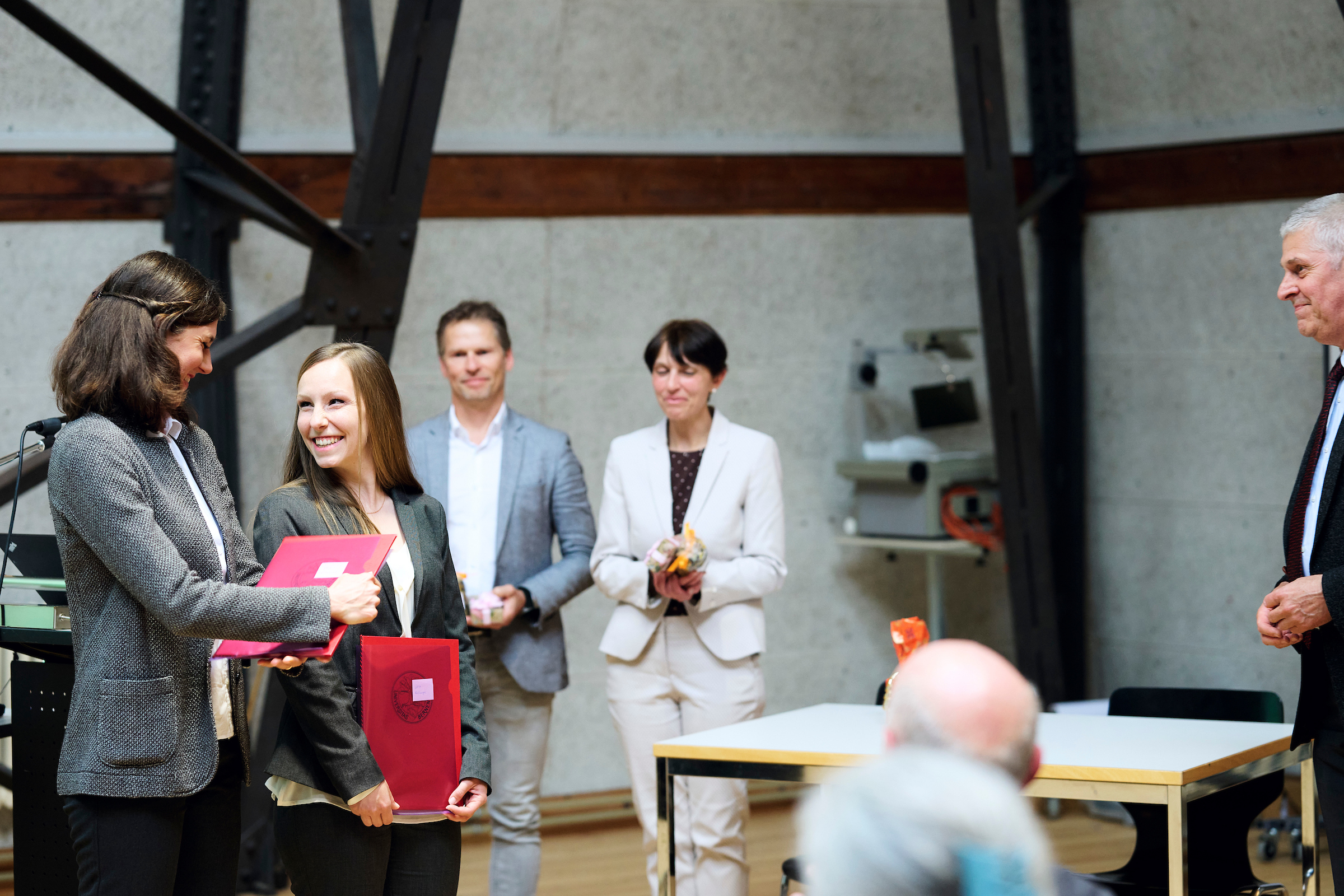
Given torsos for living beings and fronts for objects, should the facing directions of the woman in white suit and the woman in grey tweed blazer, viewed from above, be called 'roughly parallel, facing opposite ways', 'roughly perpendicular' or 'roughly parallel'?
roughly perpendicular

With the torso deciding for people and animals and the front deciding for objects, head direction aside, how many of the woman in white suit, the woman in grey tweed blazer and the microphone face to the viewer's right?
2

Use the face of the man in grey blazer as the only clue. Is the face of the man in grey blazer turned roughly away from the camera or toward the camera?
toward the camera

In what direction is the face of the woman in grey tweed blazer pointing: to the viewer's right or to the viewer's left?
to the viewer's right

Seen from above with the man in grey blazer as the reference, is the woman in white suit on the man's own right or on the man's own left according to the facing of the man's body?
on the man's own left

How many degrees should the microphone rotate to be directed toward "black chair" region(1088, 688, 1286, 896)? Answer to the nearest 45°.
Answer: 0° — it already faces it

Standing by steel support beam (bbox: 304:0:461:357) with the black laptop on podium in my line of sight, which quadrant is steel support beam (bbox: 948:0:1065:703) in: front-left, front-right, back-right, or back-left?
back-left

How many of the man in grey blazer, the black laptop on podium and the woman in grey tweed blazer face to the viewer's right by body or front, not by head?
1

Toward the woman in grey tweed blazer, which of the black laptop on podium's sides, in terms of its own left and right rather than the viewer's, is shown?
back

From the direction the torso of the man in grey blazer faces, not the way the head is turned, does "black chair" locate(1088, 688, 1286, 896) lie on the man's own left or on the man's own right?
on the man's own left

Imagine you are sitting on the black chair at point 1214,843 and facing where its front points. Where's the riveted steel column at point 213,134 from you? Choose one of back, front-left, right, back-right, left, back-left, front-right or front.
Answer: right

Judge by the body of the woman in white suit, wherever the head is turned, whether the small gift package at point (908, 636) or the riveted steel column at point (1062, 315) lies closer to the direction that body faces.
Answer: the small gift package

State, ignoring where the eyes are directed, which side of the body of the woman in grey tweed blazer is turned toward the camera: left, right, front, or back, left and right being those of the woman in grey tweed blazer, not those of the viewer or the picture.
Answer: right

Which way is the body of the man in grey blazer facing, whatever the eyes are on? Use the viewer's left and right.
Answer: facing the viewer

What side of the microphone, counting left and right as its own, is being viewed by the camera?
right

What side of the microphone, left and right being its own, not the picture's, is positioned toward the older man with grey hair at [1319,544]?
front

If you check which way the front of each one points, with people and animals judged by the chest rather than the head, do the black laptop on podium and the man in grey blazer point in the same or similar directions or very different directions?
very different directions

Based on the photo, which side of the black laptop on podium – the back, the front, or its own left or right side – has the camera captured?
back
